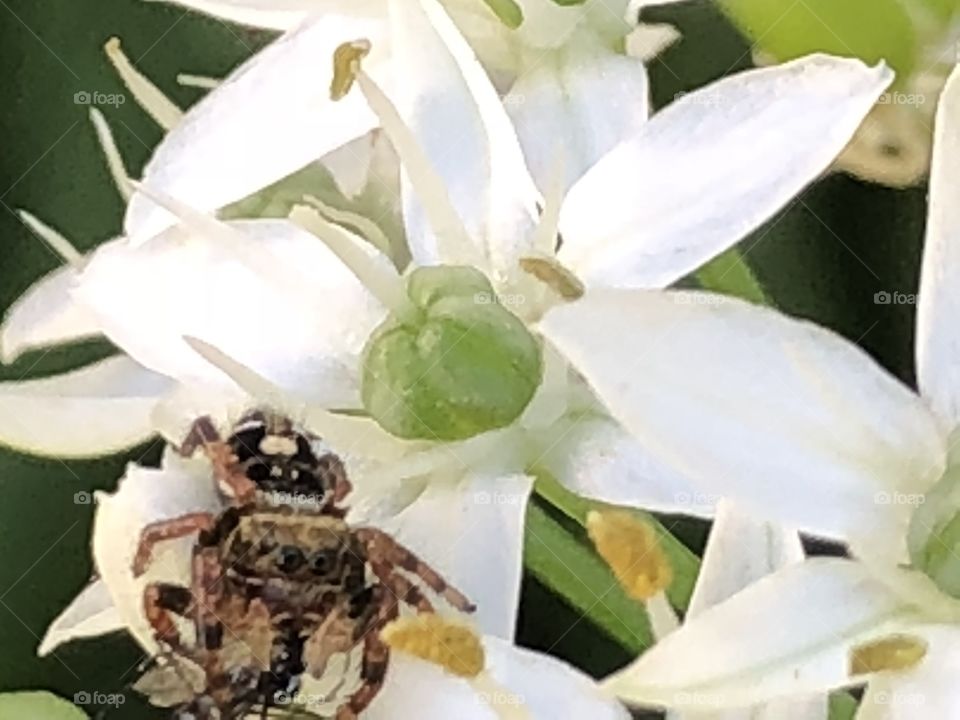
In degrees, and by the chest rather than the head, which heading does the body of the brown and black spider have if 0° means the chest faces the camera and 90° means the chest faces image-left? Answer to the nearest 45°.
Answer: approximately 0°
